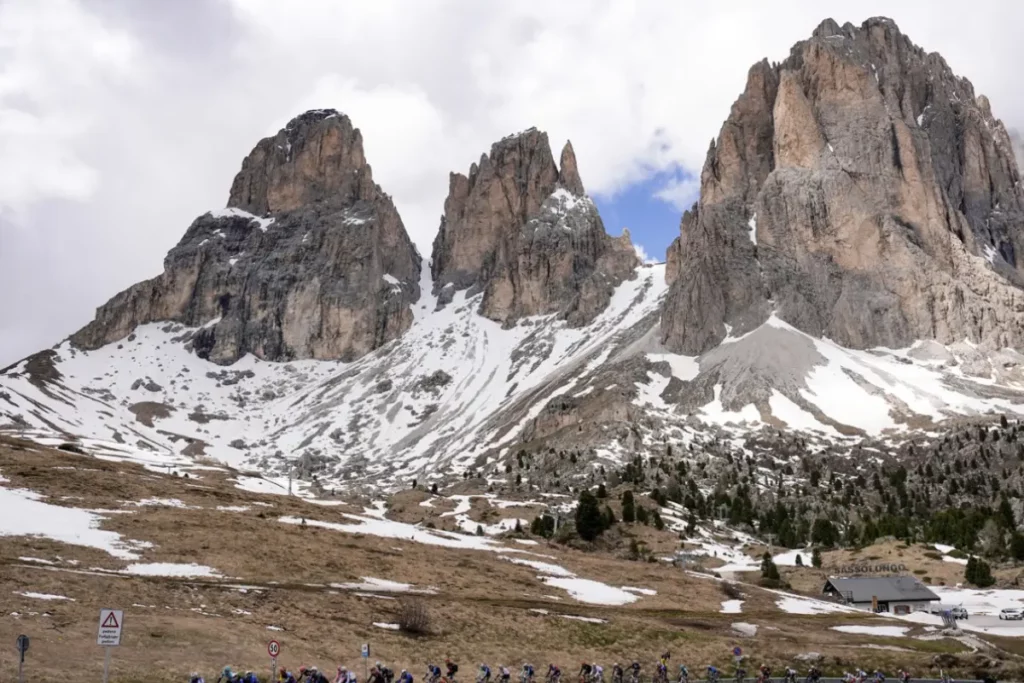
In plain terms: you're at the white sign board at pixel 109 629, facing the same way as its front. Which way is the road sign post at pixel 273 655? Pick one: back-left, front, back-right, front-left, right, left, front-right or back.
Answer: back-left

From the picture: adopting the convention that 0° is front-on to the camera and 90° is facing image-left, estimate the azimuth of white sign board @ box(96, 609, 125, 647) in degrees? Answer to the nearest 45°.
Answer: approximately 0°

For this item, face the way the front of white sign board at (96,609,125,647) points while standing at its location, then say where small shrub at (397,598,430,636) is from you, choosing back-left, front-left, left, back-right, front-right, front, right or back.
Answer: back-left

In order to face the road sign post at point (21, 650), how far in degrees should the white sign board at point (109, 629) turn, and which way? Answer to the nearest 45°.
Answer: approximately 135° to its right
